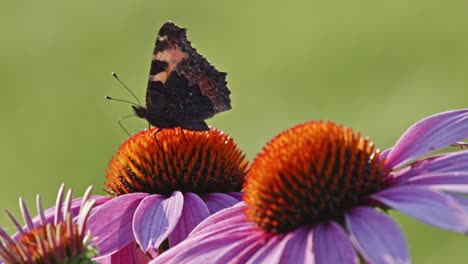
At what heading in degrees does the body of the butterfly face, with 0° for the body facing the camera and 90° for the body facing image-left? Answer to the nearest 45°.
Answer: approximately 90°

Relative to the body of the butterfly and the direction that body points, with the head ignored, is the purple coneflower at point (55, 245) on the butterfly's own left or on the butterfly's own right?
on the butterfly's own left
